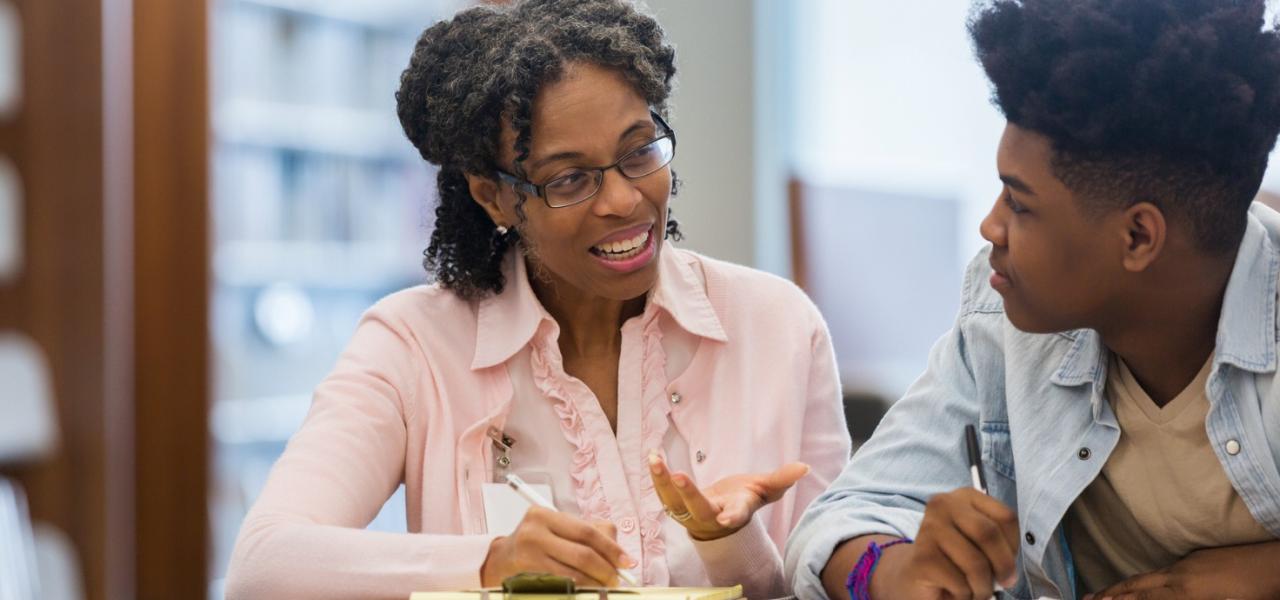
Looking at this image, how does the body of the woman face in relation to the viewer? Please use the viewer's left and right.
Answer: facing the viewer

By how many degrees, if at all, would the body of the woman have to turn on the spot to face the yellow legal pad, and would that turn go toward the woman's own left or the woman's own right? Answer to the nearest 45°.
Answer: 0° — they already face it

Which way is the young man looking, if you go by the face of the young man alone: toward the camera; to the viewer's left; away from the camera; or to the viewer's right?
to the viewer's left

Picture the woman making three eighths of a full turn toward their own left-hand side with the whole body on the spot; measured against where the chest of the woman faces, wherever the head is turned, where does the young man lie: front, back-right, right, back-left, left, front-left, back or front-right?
right

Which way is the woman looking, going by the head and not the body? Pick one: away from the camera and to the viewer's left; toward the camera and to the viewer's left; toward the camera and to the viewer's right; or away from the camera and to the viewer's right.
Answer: toward the camera and to the viewer's right
